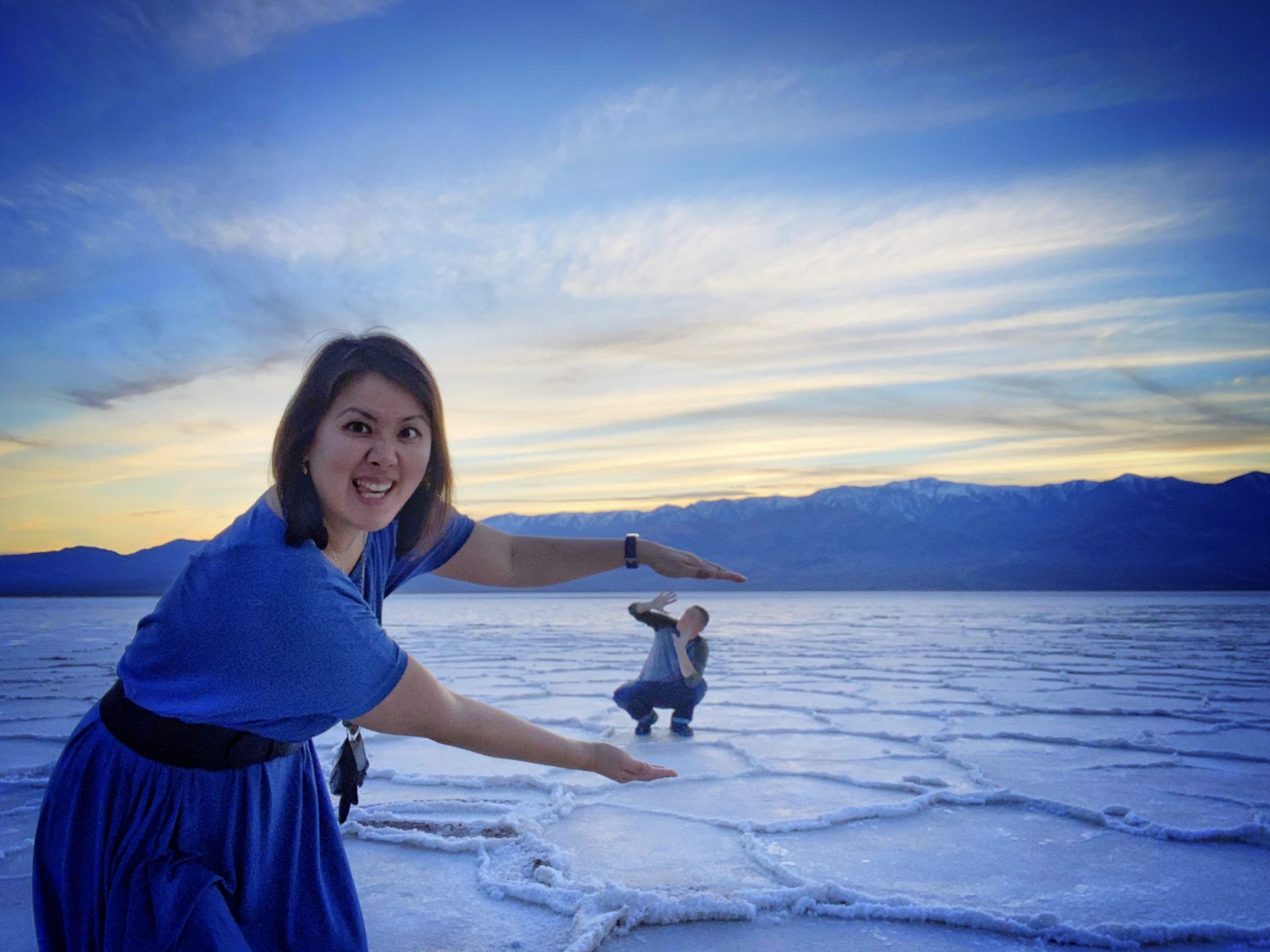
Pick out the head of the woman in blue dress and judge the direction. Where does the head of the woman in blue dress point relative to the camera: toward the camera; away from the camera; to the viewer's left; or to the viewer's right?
toward the camera

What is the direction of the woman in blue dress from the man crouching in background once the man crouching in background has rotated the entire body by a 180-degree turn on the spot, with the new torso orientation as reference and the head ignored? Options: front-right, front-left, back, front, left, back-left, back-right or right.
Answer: back

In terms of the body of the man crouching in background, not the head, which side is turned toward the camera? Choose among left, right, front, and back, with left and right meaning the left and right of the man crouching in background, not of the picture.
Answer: front
